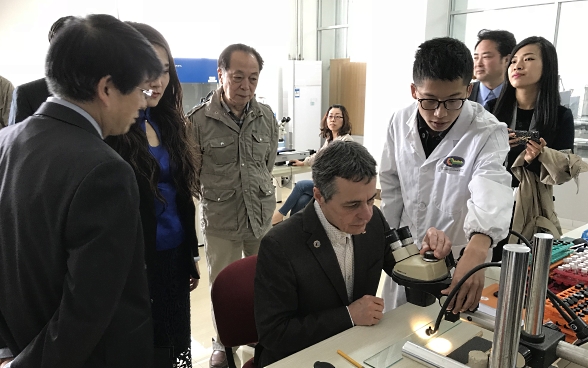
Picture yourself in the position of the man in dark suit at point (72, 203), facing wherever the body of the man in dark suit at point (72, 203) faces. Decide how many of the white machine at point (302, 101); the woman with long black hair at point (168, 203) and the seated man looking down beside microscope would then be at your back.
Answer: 0

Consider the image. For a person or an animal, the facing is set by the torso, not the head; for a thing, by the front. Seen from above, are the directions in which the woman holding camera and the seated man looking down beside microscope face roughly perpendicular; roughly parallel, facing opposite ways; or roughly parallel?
roughly perpendicular

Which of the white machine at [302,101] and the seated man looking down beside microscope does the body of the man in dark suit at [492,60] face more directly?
the seated man looking down beside microscope

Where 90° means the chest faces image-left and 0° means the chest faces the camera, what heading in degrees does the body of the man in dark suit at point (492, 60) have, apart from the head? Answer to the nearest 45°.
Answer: approximately 45°

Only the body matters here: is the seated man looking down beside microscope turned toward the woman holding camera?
no

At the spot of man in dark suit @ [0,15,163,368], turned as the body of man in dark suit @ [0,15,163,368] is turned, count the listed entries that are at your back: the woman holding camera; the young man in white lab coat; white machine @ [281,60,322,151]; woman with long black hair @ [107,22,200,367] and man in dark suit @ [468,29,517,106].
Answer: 0

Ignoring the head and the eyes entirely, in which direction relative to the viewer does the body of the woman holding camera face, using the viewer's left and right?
facing the viewer and to the left of the viewer

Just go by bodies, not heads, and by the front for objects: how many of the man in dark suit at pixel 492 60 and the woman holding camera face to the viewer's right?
0

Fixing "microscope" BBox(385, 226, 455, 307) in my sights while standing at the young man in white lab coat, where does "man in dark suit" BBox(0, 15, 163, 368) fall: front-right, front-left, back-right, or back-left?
front-right

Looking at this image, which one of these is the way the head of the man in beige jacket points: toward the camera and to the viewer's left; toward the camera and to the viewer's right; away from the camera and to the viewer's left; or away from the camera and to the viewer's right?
toward the camera and to the viewer's right

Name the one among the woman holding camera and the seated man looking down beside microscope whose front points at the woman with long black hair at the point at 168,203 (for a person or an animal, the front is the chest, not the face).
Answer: the woman holding camera

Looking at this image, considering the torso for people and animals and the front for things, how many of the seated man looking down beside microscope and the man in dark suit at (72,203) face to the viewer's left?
0

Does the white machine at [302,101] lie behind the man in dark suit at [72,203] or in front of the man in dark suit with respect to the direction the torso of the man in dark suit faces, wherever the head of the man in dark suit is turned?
in front

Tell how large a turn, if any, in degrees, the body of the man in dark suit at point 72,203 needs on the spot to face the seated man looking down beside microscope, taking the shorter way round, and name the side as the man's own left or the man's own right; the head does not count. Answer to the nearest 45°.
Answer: approximately 45° to the man's own right

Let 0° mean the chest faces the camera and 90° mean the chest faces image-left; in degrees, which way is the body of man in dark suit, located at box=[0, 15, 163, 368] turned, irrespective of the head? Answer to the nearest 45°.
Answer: approximately 225°

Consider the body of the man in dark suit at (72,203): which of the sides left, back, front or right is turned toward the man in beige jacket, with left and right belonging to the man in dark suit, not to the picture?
front

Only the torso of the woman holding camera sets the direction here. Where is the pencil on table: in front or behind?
in front

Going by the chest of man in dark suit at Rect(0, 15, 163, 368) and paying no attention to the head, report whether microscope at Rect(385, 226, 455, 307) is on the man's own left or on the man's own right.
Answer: on the man's own right

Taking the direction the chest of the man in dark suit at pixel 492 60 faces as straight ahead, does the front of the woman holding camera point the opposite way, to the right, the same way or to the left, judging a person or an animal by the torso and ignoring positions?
the same way
